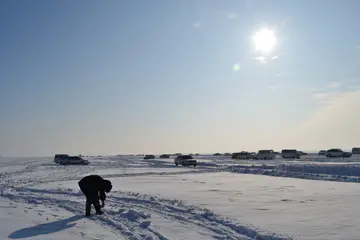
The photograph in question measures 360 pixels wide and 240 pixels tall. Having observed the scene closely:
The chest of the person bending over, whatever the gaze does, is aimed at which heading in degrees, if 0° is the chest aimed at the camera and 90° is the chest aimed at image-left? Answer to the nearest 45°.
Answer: approximately 270°
